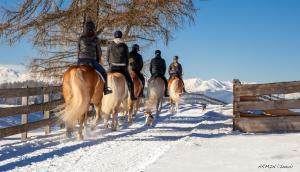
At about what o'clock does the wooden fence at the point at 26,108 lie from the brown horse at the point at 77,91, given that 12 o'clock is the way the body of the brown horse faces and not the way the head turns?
The wooden fence is roughly at 9 o'clock from the brown horse.

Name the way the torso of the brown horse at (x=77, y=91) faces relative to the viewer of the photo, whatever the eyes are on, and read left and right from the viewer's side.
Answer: facing away from the viewer and to the right of the viewer

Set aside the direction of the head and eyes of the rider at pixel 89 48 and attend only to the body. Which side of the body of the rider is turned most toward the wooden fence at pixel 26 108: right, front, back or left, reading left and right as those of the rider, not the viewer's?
left

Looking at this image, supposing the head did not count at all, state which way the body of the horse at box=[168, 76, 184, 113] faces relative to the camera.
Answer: away from the camera

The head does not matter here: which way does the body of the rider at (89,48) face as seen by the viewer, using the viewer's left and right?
facing away from the viewer and to the right of the viewer

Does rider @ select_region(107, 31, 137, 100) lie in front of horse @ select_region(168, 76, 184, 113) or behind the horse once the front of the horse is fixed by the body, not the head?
behind

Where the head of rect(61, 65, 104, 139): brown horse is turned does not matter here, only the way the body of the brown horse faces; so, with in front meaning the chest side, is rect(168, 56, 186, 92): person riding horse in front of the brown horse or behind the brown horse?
in front

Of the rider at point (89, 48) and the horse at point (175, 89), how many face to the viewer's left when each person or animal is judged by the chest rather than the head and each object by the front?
0

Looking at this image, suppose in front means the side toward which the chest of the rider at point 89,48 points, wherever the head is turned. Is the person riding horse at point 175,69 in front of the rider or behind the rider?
in front
